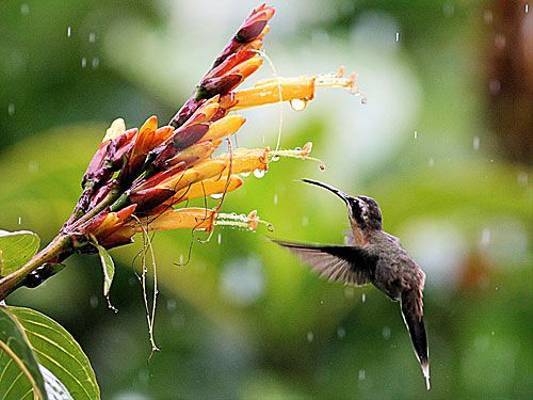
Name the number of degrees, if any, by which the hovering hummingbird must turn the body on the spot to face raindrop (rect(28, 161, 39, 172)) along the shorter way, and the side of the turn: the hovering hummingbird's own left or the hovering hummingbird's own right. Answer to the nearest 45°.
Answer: approximately 45° to the hovering hummingbird's own right

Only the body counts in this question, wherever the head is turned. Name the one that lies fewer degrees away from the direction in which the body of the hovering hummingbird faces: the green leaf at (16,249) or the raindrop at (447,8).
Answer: the green leaf

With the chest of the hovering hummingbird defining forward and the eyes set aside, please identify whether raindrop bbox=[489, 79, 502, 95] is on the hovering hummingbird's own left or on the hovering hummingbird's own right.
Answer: on the hovering hummingbird's own right

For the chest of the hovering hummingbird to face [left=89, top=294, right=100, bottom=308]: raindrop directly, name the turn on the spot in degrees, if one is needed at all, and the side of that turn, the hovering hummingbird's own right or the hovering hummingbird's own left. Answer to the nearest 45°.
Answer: approximately 45° to the hovering hummingbird's own right

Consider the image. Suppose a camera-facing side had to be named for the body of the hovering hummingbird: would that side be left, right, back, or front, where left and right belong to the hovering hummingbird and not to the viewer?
left

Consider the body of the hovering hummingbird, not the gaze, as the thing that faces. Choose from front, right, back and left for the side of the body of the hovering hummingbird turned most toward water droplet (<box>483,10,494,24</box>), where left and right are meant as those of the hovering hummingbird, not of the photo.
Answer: right
